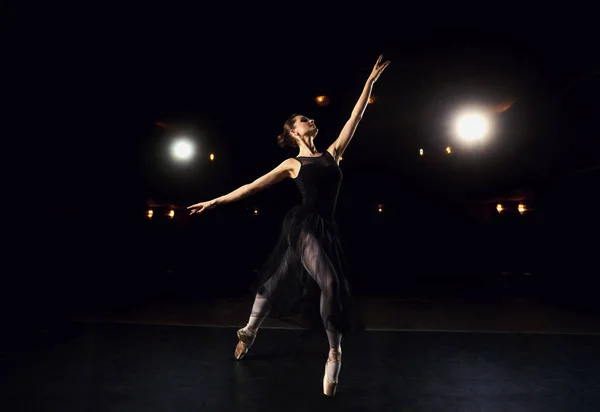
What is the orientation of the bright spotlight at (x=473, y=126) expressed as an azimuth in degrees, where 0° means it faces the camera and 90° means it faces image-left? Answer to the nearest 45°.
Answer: approximately 0°
